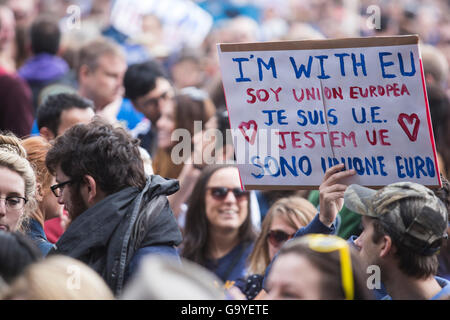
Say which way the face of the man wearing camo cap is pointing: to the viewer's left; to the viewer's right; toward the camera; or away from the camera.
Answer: to the viewer's left

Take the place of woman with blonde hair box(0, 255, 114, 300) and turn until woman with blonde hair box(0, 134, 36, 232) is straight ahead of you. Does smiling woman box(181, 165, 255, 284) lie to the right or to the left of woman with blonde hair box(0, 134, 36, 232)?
right

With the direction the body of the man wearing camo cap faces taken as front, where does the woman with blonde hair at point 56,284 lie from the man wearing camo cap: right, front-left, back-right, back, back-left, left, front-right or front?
left

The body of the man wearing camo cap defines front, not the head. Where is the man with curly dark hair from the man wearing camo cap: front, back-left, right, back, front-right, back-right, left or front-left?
front-left

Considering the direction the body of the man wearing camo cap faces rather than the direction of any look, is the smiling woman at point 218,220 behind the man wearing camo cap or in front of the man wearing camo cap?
in front

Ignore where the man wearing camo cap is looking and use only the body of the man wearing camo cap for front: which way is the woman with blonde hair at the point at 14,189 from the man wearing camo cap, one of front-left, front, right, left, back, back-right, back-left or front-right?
front-left

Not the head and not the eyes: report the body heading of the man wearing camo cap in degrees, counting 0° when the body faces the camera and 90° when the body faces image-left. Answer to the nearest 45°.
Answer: approximately 135°
